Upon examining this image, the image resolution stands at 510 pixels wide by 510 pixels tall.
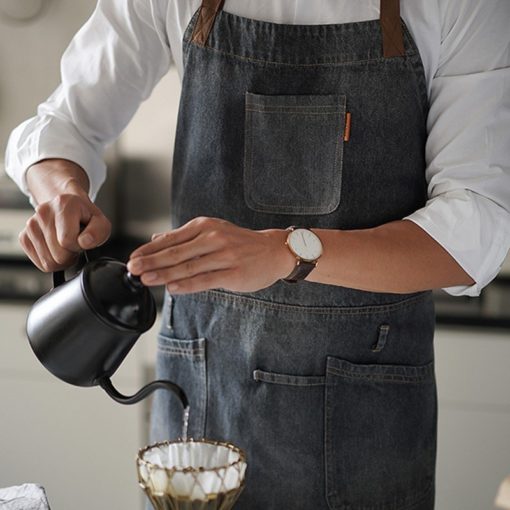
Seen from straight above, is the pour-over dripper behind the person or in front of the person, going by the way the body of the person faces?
in front

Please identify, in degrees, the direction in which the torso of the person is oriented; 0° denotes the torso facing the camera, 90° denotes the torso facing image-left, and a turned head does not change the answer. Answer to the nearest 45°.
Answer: approximately 0°
